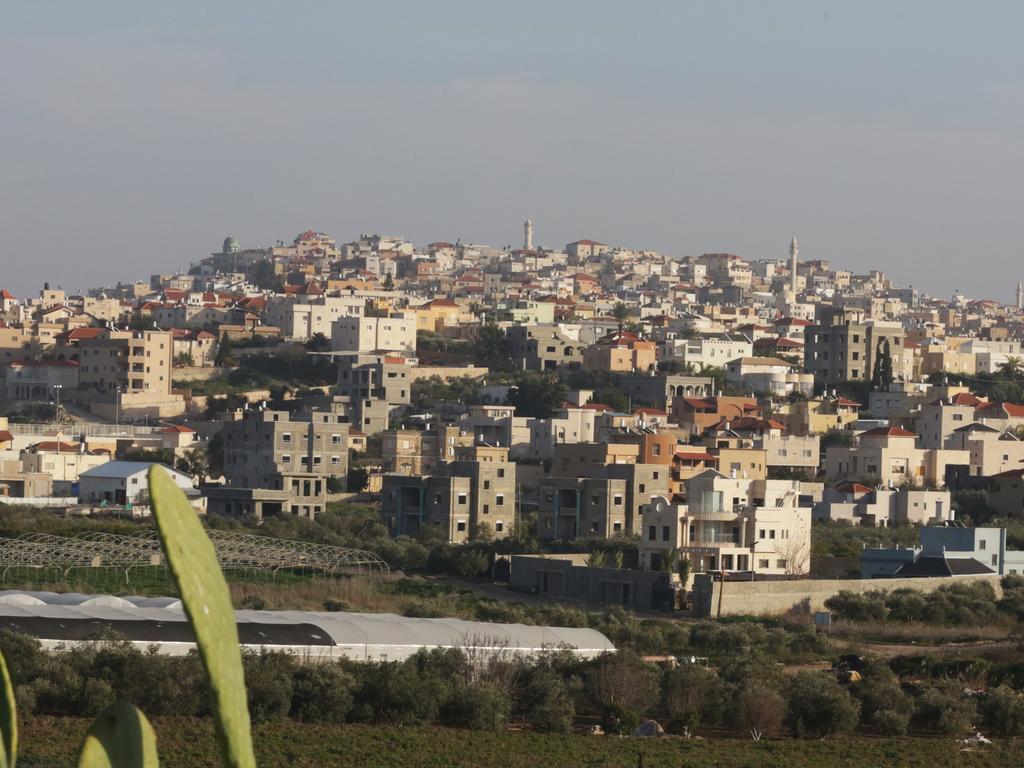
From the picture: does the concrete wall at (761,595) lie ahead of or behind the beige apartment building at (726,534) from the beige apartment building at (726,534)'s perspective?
ahead

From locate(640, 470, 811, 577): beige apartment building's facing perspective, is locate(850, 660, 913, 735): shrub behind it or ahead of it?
ahead

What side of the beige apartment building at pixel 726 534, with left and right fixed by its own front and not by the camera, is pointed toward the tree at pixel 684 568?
front

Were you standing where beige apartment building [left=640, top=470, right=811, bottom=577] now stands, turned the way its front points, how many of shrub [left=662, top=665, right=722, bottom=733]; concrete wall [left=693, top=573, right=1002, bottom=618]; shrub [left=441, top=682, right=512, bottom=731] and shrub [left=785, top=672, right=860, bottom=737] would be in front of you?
4

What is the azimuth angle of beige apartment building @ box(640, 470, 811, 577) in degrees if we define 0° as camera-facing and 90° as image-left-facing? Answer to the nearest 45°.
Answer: approximately 0°

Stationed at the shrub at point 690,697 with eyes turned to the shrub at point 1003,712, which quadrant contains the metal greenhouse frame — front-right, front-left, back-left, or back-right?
back-left

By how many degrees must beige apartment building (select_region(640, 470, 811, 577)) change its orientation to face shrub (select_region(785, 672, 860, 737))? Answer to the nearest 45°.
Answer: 0° — it already faces it

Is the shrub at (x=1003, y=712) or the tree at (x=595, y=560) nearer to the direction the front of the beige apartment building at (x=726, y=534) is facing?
the shrub

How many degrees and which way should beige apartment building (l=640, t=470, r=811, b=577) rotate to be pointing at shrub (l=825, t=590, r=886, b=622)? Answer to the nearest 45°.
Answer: approximately 45° to its left

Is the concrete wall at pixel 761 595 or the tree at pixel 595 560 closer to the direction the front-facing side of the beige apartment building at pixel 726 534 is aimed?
the concrete wall

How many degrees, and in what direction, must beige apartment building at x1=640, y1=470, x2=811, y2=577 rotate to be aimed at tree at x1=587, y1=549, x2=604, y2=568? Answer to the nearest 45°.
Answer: approximately 90° to its right

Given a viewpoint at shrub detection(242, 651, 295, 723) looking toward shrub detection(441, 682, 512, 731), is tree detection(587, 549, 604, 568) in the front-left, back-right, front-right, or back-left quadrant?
front-left

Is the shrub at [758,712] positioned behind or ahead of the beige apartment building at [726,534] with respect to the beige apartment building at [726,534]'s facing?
ahead

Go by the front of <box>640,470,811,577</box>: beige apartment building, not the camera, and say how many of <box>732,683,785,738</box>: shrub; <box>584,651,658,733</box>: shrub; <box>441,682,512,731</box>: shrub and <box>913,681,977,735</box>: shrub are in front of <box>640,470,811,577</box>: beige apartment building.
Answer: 4

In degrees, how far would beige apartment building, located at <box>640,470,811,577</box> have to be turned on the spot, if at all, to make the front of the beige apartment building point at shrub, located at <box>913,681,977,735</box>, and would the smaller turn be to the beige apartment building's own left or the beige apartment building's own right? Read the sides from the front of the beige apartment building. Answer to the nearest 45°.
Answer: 0° — it already faces it

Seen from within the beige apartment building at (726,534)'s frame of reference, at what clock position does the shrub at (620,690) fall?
The shrub is roughly at 12 o'clock from the beige apartment building.
